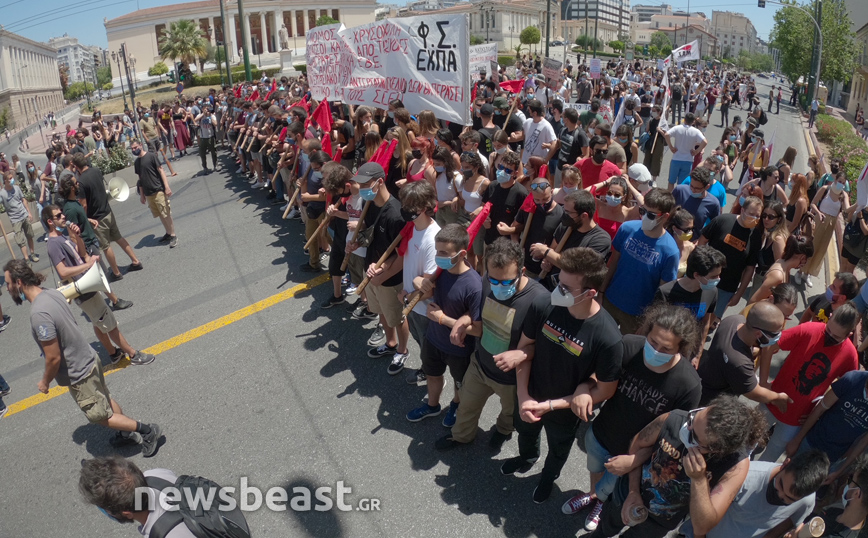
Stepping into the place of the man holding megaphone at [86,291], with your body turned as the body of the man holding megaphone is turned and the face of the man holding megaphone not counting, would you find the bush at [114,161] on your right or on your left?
on your left

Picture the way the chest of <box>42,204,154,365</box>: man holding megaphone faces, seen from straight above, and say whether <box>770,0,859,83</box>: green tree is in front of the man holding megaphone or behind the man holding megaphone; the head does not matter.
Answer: in front

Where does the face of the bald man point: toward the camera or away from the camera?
toward the camera

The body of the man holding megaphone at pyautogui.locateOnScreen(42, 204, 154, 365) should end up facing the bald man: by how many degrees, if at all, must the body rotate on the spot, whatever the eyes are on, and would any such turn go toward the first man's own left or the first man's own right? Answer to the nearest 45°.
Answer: approximately 45° to the first man's own right

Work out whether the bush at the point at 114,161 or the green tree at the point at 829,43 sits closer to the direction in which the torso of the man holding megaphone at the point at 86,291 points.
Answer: the green tree

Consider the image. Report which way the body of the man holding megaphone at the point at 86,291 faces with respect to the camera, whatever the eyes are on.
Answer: to the viewer's right
